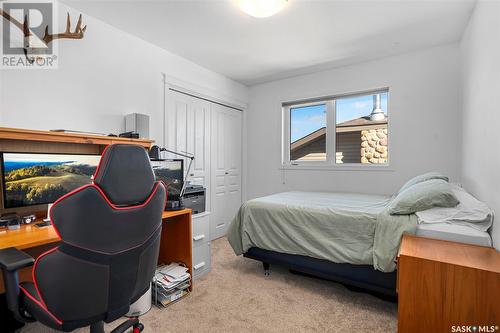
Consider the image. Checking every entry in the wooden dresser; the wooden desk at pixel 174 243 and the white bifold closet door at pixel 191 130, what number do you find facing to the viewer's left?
1

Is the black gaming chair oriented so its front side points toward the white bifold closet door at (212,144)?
no

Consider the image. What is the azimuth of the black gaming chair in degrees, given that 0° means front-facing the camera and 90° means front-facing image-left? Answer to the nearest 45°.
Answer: approximately 135°

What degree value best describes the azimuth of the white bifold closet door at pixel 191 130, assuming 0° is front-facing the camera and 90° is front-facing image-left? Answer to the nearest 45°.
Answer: approximately 315°

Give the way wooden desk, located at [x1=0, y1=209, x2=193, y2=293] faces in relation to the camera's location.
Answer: facing the viewer and to the right of the viewer

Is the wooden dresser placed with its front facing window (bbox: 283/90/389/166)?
no

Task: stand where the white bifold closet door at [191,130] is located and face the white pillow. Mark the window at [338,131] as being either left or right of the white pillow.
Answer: left

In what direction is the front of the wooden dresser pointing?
to the viewer's left

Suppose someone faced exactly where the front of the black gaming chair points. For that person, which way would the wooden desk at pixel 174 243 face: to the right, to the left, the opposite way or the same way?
the opposite way

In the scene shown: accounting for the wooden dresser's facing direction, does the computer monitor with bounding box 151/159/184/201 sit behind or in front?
in front

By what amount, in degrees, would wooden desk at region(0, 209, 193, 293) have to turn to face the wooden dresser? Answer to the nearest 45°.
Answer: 0° — it already faces it

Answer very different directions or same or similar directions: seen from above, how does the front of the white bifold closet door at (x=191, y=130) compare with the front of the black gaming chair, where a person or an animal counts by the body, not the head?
very different directions
